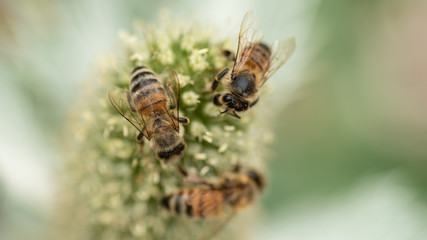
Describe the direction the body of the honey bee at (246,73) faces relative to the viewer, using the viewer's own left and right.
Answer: facing the viewer and to the left of the viewer

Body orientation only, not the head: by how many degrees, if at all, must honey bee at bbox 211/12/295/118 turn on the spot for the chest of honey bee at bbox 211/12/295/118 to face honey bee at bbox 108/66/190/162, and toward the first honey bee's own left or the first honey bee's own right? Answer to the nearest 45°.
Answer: approximately 45° to the first honey bee's own right

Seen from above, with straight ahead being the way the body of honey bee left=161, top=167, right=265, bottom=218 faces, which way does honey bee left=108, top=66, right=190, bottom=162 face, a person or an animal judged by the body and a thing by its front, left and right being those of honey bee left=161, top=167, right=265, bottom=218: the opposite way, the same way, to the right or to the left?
to the right

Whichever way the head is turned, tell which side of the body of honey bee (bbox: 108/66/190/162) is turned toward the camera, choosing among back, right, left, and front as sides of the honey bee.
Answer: front

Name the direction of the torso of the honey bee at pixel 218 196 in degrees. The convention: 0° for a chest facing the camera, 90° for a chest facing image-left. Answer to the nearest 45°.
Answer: approximately 270°

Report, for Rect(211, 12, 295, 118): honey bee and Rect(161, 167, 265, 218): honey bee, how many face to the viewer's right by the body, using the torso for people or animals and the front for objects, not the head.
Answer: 1
